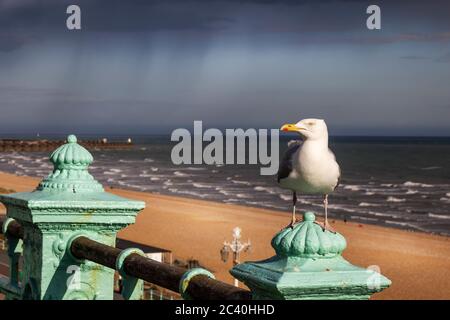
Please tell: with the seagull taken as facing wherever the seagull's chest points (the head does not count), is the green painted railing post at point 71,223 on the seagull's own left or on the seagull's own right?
on the seagull's own right
